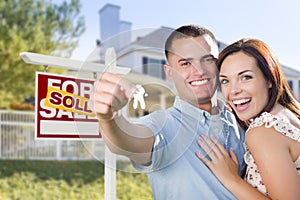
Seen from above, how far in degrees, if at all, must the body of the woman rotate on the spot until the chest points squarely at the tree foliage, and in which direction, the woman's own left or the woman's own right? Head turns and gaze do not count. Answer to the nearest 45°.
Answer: approximately 45° to the woman's own right

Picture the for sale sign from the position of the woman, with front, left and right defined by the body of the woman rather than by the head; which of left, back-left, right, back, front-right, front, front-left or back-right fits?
front-right

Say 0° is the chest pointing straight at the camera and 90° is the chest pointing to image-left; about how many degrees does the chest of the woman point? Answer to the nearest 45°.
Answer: approximately 90°

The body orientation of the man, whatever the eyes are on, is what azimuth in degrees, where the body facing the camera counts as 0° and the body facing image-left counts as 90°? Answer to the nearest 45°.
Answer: approximately 315°
